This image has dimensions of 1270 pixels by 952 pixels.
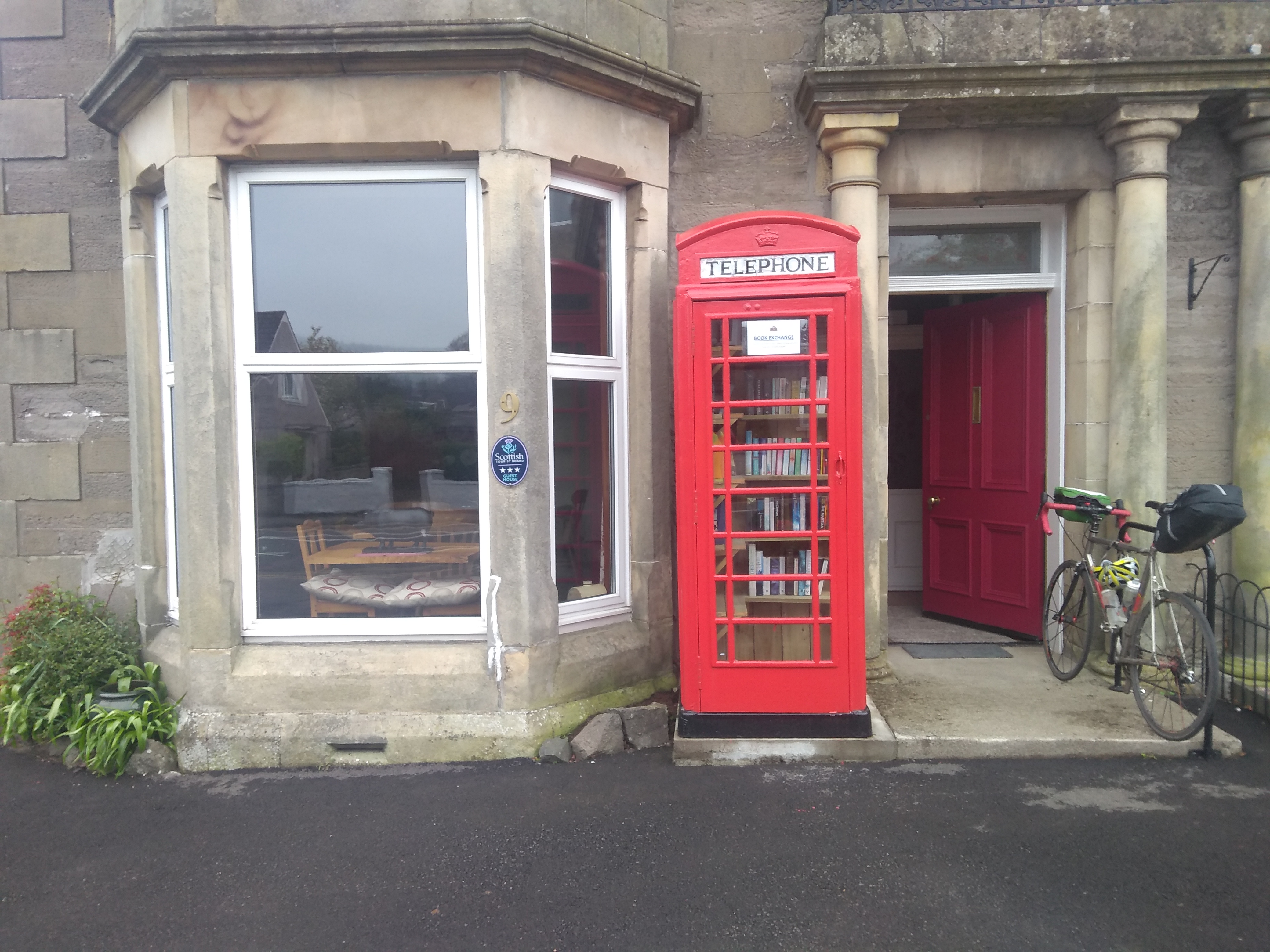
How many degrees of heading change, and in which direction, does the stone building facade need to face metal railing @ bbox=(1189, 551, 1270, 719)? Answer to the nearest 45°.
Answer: approximately 90° to its left

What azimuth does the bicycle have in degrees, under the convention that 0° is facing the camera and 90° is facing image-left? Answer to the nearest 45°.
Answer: approximately 135°

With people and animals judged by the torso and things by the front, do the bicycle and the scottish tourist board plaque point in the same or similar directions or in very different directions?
very different directions

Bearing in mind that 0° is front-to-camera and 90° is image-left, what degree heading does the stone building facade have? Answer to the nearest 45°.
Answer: approximately 0°

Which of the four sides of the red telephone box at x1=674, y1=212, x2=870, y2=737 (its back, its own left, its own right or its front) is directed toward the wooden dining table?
right

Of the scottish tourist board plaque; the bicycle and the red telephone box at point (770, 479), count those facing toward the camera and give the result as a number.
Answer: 2

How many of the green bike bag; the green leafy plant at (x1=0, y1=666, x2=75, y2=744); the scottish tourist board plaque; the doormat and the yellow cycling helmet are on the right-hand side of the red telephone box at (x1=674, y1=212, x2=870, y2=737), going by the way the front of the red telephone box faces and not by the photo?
2

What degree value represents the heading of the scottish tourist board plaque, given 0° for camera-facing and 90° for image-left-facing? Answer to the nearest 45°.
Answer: approximately 0°

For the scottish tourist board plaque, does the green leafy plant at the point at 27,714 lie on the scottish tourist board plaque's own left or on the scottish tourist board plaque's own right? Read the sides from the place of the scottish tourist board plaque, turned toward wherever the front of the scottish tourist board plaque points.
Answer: on the scottish tourist board plaque's own right

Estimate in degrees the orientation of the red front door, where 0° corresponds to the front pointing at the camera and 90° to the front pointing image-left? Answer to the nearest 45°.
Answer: approximately 45°

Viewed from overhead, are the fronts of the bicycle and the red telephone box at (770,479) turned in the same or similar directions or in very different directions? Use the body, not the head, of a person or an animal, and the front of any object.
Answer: very different directions

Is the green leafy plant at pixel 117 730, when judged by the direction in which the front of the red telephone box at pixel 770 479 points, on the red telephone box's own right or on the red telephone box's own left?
on the red telephone box's own right

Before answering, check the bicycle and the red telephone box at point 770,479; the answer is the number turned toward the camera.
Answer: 1
